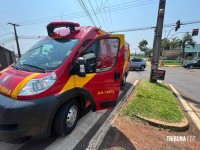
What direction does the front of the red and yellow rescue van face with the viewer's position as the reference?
facing the viewer and to the left of the viewer

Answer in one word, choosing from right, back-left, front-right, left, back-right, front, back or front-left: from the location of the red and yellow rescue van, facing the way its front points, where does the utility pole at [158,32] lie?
back
